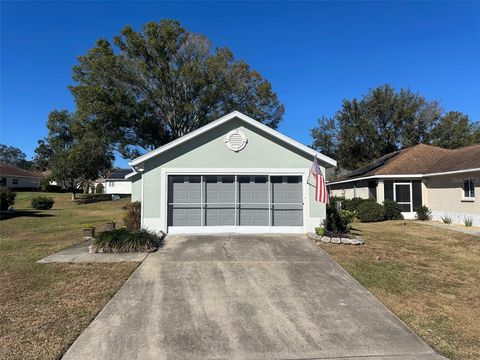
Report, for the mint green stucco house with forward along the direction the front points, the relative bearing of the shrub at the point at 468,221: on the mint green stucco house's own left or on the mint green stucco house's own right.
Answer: on the mint green stucco house's own left

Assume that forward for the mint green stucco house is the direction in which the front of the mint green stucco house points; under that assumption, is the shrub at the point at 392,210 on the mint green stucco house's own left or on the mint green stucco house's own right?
on the mint green stucco house's own left

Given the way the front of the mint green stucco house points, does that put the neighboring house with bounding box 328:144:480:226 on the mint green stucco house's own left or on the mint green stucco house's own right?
on the mint green stucco house's own left

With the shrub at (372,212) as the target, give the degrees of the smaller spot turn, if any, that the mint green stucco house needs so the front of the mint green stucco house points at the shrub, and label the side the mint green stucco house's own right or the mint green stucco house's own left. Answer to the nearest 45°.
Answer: approximately 135° to the mint green stucco house's own left

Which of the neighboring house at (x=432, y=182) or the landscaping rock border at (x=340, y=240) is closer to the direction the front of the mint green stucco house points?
the landscaping rock border

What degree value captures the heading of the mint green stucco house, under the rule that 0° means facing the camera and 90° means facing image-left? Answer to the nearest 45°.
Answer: approximately 0°

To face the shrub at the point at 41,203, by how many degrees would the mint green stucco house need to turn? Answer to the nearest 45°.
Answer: approximately 135° to its right

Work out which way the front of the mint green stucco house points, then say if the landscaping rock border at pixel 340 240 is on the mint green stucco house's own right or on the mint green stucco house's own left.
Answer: on the mint green stucco house's own left

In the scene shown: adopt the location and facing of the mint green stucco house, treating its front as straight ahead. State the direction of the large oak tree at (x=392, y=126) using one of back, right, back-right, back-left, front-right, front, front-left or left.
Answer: back-left

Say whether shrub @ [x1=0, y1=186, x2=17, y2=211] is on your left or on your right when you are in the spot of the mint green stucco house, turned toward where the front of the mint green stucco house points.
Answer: on your right
